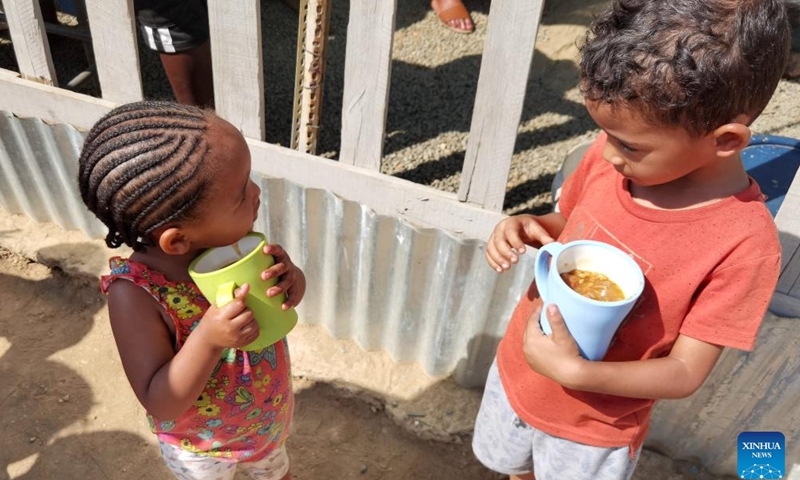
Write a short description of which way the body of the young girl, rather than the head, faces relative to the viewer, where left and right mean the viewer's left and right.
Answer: facing the viewer and to the right of the viewer

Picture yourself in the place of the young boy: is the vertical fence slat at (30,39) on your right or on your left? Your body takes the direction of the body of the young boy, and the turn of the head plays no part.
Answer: on your right

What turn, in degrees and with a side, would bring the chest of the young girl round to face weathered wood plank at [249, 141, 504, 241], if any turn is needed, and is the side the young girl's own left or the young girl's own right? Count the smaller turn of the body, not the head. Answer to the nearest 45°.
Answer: approximately 90° to the young girl's own left

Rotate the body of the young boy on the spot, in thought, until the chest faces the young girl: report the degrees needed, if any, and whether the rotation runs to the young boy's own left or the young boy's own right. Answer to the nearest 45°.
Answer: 0° — they already face them

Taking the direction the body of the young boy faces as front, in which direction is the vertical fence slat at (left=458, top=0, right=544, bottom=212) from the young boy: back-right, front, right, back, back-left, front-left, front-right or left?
right

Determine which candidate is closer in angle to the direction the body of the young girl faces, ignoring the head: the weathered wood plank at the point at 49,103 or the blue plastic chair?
the blue plastic chair

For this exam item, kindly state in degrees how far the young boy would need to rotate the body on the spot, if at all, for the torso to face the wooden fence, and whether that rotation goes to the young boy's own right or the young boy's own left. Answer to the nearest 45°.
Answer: approximately 90° to the young boy's own right

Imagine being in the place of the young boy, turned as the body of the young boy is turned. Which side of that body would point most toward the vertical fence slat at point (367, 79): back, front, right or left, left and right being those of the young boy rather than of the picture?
right

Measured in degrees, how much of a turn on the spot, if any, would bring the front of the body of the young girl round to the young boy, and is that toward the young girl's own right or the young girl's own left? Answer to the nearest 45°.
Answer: approximately 45° to the young girl's own left

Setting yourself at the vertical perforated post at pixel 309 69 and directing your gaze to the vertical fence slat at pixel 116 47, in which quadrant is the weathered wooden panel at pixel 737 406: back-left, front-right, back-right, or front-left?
back-left

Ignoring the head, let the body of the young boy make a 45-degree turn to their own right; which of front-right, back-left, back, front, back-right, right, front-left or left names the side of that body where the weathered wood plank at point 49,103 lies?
front

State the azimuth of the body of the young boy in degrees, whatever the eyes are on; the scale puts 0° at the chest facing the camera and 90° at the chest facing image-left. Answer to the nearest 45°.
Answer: approximately 45°

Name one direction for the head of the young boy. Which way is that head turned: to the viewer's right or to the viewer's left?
to the viewer's left

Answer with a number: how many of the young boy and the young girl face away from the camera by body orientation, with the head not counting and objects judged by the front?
0
